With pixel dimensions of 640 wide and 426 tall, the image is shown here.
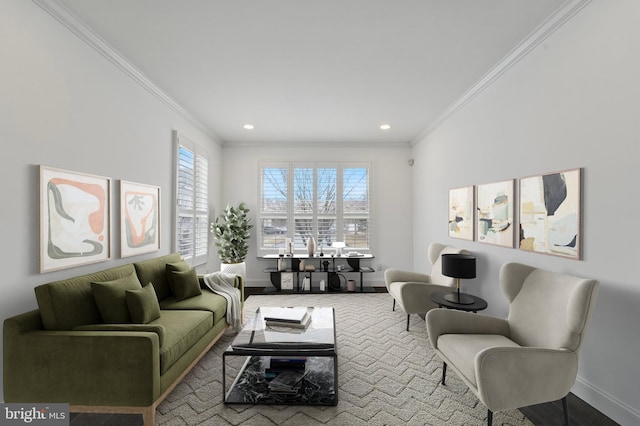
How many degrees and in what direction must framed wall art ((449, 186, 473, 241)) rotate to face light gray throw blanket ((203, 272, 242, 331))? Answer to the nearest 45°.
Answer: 0° — it already faces it

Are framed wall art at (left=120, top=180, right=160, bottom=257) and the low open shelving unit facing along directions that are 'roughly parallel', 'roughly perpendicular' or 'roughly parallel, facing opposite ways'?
roughly perpendicular

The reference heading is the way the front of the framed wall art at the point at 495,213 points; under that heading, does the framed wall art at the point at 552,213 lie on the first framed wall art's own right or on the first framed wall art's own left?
on the first framed wall art's own left

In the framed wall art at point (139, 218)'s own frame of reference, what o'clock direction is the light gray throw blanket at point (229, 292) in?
The light gray throw blanket is roughly at 11 o'clock from the framed wall art.

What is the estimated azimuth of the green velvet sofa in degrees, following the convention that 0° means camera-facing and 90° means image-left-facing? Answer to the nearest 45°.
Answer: approximately 315°

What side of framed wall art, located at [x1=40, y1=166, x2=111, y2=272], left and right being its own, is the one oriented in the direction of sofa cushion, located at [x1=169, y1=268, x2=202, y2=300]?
left

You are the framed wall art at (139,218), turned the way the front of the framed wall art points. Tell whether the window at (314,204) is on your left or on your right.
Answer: on your left

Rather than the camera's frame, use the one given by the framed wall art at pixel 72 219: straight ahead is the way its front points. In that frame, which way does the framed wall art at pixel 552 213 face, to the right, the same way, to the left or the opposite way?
the opposite way

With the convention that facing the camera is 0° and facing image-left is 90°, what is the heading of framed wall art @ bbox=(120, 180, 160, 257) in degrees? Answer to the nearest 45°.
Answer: approximately 315°

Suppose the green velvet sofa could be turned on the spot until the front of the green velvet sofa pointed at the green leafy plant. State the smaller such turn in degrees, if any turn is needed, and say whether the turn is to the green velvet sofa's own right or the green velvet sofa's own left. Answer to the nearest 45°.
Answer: approximately 90° to the green velvet sofa's own left

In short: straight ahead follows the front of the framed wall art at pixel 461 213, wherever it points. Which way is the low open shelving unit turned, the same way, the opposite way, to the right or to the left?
to the left
